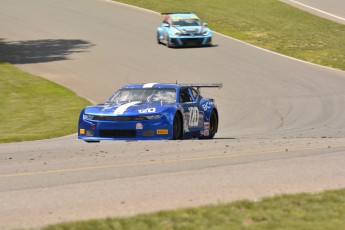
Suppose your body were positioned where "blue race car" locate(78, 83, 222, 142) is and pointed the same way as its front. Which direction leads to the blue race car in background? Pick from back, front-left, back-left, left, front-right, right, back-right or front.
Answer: back-right

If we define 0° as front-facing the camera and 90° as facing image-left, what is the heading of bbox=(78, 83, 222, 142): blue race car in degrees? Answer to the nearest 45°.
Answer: approximately 45°
